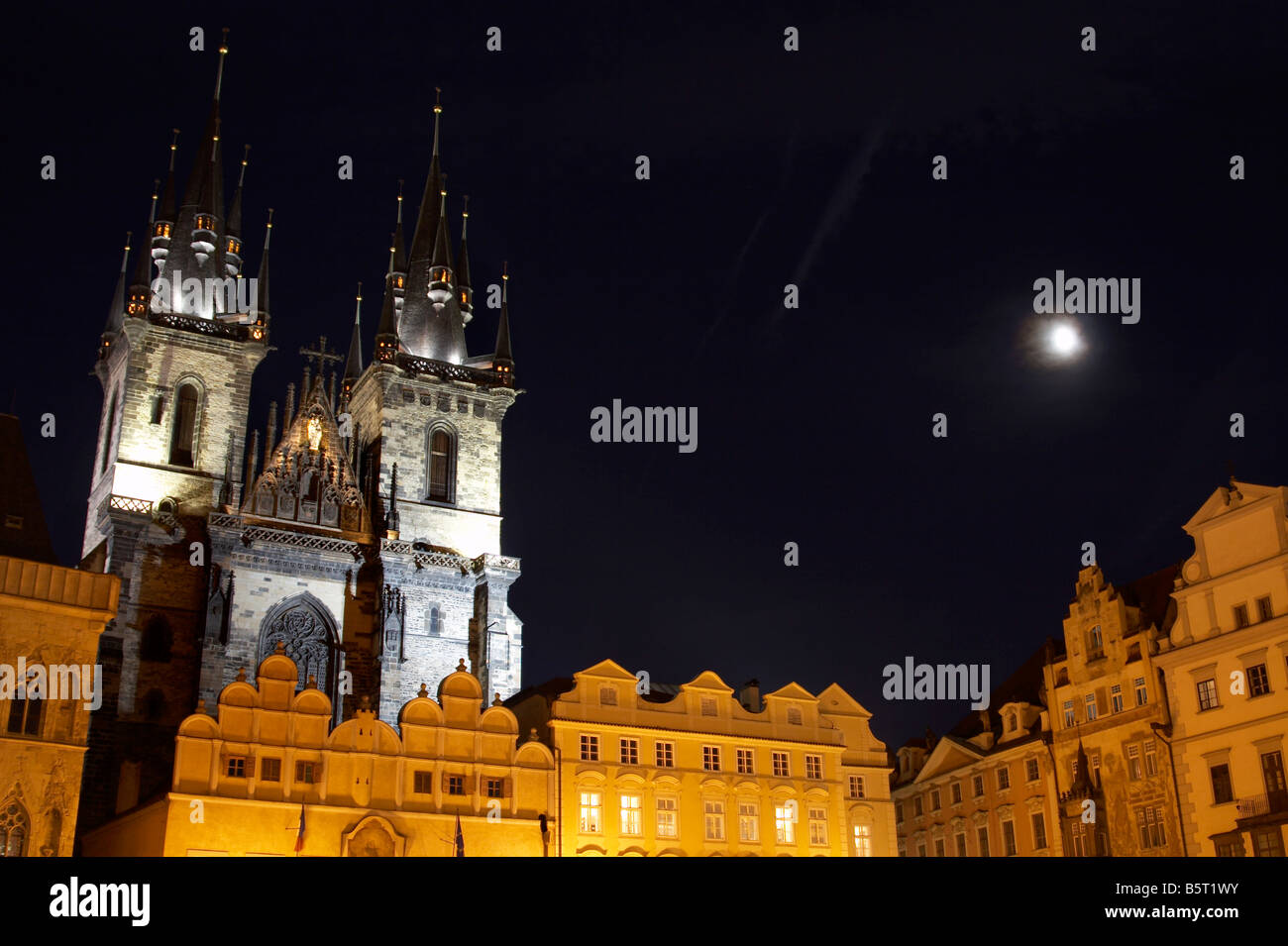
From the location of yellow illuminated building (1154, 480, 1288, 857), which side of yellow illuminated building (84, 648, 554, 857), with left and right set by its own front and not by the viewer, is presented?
left

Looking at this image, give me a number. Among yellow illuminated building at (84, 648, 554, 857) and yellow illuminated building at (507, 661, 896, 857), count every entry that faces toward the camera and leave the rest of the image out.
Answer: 2

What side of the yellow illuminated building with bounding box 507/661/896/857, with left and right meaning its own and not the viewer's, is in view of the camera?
front

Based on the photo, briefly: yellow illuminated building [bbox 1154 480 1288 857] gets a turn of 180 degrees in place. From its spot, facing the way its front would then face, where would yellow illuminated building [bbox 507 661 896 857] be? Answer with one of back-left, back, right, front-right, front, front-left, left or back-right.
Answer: back-left

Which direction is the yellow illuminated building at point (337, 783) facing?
toward the camera

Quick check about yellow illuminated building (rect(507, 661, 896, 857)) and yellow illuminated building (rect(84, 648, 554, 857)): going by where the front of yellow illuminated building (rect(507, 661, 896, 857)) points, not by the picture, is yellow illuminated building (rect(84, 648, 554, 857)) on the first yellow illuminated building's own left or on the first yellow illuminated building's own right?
on the first yellow illuminated building's own right

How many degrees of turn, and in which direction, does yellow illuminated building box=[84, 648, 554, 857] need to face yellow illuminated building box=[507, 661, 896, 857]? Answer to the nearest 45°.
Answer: approximately 90° to its left
